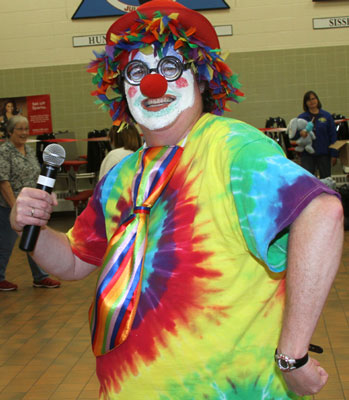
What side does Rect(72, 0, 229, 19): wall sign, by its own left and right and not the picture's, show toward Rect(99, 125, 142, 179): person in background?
front

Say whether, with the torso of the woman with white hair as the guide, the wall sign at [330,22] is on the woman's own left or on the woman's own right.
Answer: on the woman's own left

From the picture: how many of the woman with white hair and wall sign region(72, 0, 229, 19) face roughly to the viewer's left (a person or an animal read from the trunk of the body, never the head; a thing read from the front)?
0

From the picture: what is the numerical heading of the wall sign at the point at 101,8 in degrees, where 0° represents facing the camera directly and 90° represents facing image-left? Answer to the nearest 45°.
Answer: approximately 0°

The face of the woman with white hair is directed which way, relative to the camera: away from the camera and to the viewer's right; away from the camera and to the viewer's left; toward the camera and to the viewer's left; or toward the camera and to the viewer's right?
toward the camera and to the viewer's right

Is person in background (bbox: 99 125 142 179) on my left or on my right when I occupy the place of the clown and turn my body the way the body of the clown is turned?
on my right

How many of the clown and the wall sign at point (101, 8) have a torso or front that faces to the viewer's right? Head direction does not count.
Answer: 0

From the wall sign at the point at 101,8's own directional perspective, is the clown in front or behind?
in front

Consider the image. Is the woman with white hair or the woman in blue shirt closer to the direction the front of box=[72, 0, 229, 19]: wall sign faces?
the woman with white hair

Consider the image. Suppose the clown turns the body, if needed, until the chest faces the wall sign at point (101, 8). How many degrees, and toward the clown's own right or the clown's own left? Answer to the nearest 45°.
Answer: approximately 135° to the clown's own right

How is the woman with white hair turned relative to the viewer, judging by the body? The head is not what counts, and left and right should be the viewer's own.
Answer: facing the viewer and to the right of the viewer

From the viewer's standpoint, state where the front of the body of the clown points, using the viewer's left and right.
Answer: facing the viewer and to the left of the viewer

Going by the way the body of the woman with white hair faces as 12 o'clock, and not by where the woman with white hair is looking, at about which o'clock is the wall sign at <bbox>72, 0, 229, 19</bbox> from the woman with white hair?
The wall sign is roughly at 8 o'clock from the woman with white hair.
